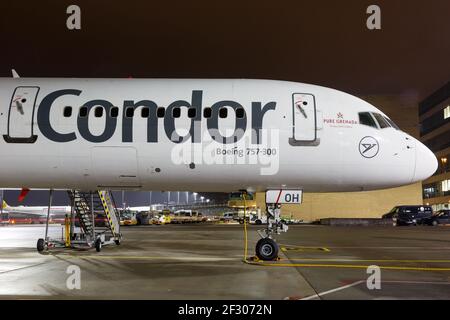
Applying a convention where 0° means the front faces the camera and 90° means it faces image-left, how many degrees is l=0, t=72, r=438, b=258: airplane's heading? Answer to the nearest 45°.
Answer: approximately 270°
